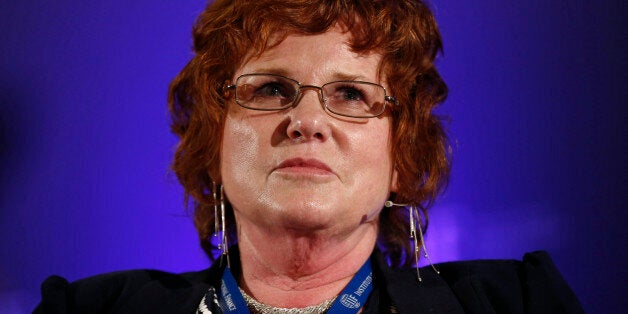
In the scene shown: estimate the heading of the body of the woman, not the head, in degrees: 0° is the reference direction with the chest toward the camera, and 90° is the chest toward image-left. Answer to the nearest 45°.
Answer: approximately 0°

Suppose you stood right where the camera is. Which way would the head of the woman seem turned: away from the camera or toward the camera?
toward the camera
